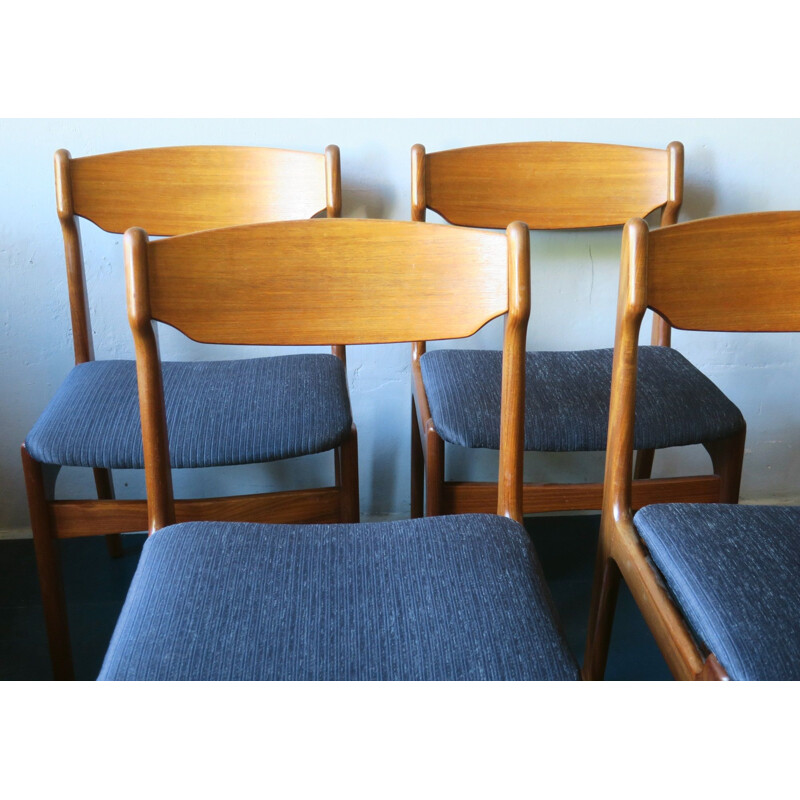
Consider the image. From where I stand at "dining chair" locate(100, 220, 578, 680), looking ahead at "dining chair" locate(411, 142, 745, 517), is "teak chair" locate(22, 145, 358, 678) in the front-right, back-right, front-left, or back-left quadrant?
front-left

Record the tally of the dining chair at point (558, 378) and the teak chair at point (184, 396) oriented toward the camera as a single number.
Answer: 2

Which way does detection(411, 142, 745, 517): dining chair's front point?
toward the camera

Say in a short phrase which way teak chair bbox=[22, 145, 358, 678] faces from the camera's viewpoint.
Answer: facing the viewer

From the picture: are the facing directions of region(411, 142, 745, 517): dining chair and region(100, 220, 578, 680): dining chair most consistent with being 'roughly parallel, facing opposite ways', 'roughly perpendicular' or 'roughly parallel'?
roughly parallel

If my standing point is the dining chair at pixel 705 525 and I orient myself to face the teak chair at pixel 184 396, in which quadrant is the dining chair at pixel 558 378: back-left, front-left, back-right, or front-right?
front-right

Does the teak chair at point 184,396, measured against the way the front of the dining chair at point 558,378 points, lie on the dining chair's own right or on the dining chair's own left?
on the dining chair's own right

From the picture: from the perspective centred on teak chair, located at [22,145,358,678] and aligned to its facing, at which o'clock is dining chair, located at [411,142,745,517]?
The dining chair is roughly at 9 o'clock from the teak chair.

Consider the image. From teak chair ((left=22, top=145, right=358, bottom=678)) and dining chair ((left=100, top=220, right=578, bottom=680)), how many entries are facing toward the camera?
2
